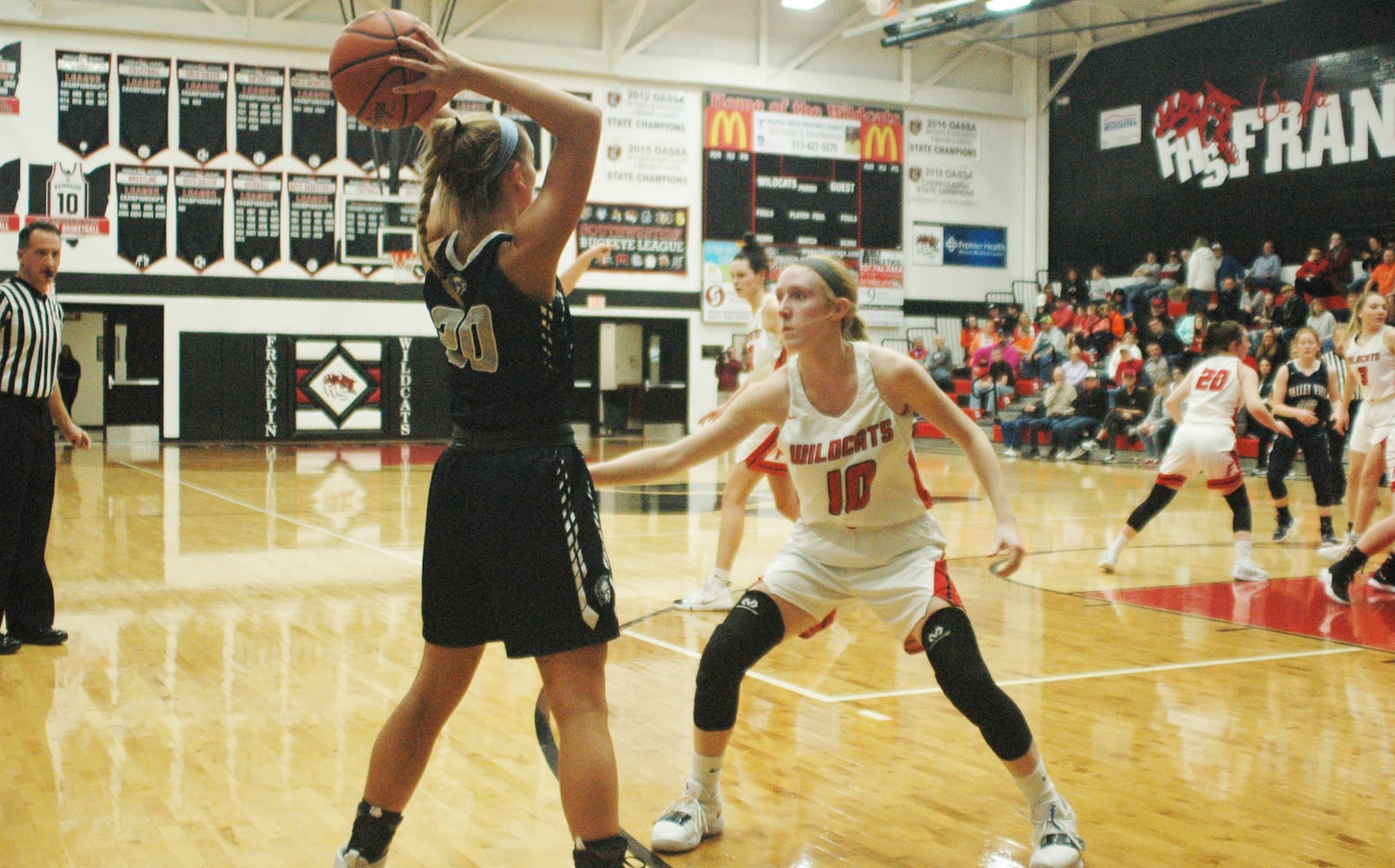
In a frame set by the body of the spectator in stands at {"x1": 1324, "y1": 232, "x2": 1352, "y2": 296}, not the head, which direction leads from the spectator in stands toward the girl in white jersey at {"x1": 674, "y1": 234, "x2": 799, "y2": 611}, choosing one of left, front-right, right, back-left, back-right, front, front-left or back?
front-left

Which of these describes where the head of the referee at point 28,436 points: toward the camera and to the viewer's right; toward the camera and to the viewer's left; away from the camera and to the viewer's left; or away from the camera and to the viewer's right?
toward the camera and to the viewer's right

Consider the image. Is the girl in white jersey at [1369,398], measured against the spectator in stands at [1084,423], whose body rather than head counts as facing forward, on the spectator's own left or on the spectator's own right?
on the spectator's own left

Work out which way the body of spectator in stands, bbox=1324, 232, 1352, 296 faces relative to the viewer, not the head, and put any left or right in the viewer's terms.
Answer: facing the viewer and to the left of the viewer

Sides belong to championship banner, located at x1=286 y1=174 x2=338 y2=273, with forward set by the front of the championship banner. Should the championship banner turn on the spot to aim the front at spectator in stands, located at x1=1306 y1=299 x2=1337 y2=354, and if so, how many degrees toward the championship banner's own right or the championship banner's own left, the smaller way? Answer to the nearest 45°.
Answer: approximately 45° to the championship banner's own left

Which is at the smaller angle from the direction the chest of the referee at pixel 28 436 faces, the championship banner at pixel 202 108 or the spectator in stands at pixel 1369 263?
the spectator in stands

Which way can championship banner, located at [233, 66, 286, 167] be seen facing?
toward the camera

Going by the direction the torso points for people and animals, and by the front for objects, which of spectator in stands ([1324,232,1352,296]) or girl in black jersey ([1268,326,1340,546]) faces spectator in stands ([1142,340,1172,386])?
spectator in stands ([1324,232,1352,296])

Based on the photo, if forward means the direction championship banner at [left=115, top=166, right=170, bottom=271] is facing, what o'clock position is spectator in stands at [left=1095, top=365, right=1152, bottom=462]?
The spectator in stands is roughly at 10 o'clock from the championship banner.

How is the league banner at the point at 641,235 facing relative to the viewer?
toward the camera

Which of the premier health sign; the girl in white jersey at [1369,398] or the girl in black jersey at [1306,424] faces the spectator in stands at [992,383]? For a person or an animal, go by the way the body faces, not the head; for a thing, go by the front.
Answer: the premier health sign

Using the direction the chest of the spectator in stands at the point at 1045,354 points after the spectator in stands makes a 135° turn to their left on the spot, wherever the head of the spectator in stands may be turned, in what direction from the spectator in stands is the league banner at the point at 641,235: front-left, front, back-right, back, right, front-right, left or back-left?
back

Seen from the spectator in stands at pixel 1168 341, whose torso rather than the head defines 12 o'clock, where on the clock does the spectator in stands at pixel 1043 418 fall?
the spectator in stands at pixel 1043 418 is roughly at 1 o'clock from the spectator in stands at pixel 1168 341.

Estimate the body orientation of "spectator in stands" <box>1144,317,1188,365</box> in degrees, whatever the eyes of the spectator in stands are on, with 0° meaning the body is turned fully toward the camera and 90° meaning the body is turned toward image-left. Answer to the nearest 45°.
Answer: approximately 45°

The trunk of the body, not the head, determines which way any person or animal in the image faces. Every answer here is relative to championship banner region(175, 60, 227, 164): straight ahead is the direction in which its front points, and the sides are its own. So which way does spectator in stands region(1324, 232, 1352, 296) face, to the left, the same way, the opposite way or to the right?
to the right

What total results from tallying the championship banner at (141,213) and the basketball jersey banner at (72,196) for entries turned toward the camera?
2

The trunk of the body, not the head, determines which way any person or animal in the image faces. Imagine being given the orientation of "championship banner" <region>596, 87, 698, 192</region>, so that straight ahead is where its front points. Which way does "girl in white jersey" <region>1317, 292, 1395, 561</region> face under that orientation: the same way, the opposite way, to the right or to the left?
to the right

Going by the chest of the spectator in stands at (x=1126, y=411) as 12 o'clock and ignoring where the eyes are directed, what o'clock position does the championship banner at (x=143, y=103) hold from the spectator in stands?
The championship banner is roughly at 1 o'clock from the spectator in stands.

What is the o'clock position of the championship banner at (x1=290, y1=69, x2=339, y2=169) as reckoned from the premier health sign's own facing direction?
The championship banner is roughly at 2 o'clock from the premier health sign.

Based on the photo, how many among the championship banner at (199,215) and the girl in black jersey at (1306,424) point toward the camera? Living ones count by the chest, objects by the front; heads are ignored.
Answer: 2

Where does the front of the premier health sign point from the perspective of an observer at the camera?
facing the viewer
